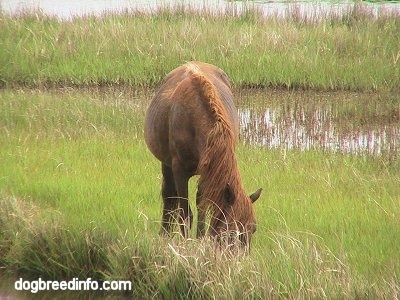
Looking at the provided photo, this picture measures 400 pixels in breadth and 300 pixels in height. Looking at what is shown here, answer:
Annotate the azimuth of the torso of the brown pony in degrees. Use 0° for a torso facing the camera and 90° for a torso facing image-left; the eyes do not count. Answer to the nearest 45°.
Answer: approximately 0°
